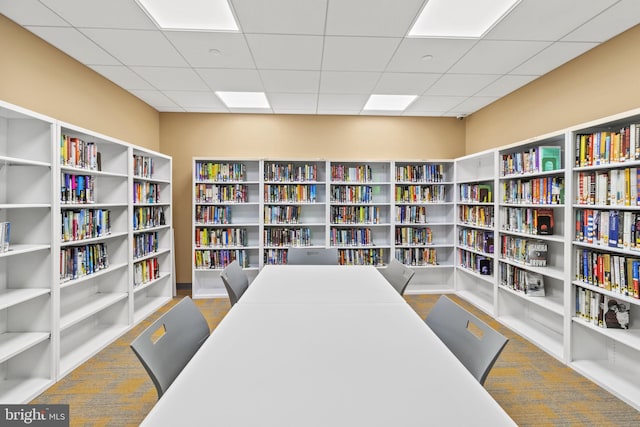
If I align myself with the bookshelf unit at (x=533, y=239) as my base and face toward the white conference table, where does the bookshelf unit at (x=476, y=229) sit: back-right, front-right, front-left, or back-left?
back-right

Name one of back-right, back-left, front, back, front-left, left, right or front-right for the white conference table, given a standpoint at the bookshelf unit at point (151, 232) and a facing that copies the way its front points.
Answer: front-right

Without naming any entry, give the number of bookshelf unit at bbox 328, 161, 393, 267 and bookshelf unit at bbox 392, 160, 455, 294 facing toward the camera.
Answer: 2

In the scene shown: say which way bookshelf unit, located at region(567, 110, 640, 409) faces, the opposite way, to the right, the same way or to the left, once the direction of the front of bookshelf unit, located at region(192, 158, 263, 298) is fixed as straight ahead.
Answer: to the right

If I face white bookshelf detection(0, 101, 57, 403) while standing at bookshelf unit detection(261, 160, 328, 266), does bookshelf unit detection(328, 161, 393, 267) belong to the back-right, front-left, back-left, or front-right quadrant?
back-left

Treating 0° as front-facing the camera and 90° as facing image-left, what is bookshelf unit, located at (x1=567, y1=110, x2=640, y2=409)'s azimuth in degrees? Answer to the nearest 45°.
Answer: approximately 45°

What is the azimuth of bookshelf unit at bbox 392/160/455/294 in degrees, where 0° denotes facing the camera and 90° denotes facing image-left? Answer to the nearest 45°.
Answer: approximately 0°

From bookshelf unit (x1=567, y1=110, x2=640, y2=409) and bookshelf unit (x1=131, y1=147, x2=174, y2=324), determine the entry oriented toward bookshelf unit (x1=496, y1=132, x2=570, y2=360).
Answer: bookshelf unit (x1=131, y1=147, x2=174, y2=324)

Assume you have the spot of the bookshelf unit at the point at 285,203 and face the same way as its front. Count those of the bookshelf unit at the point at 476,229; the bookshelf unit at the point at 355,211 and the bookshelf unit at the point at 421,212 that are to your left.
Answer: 3

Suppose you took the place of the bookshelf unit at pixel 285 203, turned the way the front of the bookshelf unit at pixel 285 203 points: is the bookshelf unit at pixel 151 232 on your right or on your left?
on your right

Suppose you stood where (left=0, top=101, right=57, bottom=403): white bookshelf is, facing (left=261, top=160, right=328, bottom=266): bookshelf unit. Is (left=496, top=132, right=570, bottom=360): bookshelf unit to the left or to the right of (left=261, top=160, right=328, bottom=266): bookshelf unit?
right

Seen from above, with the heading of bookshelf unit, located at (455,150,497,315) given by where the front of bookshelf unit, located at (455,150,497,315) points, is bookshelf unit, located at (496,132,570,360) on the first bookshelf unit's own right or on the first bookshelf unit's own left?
on the first bookshelf unit's own left

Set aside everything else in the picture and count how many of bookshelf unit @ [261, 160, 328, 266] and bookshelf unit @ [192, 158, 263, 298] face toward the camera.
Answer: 2

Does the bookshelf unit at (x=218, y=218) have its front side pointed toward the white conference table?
yes

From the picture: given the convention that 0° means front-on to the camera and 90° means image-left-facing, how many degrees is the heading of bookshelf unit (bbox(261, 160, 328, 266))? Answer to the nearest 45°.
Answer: approximately 0°

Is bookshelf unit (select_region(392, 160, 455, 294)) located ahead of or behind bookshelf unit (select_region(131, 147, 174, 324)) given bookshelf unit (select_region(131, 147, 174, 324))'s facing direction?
ahead
